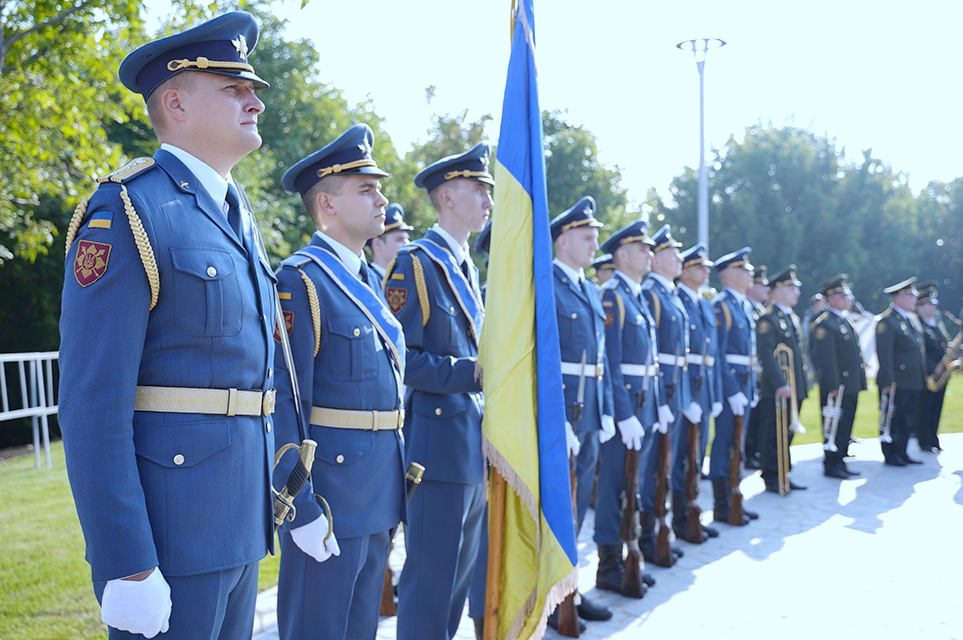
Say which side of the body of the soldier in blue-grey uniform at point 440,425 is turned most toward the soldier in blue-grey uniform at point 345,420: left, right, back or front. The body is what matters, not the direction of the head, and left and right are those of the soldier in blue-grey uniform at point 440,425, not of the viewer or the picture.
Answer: right

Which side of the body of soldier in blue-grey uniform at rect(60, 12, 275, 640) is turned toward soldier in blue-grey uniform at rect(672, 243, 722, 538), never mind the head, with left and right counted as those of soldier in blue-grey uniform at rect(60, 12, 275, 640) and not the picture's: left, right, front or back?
left

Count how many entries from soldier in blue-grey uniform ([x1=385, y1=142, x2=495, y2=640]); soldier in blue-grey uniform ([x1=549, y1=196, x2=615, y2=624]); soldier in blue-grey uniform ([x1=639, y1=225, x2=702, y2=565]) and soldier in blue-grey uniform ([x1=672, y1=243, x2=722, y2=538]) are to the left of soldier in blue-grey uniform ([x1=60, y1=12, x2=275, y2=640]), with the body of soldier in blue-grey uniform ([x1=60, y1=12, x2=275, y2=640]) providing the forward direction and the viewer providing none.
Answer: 4

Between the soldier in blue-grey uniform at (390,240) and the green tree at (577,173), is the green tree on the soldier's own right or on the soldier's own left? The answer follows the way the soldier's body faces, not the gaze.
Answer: on the soldier's own left

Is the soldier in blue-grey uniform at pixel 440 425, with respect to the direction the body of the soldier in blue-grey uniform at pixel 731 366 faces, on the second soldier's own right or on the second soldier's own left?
on the second soldier's own right
